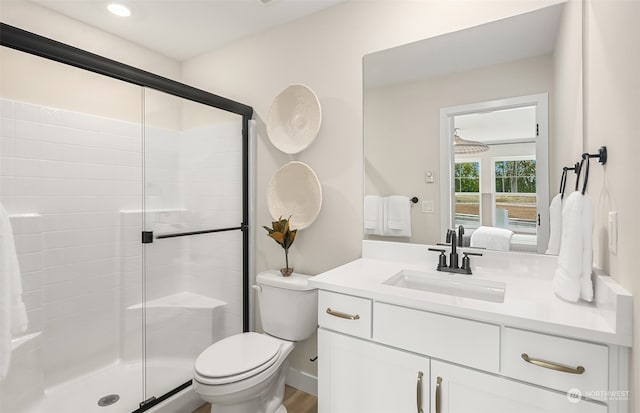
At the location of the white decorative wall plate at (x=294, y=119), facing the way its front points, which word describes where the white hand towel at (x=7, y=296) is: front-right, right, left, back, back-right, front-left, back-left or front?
front

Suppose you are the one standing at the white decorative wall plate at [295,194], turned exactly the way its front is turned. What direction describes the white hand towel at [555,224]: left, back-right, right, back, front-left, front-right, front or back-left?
left

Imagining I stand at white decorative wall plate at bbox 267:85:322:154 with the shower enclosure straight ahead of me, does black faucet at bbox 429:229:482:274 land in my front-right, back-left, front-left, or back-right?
back-left

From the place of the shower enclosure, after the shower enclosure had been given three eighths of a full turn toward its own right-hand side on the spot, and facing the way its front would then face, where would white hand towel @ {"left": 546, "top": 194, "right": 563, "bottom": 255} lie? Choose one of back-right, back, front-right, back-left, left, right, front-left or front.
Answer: back-left

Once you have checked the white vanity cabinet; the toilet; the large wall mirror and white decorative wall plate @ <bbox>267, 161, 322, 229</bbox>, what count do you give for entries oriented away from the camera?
0

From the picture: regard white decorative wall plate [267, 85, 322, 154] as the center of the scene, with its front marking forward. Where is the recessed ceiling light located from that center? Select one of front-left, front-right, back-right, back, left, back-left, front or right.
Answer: front-right

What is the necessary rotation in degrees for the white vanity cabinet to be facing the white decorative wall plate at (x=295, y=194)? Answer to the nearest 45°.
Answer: approximately 90° to its right

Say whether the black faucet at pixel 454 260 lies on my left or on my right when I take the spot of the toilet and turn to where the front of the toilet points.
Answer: on my left

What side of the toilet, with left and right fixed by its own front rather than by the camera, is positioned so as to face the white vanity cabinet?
left

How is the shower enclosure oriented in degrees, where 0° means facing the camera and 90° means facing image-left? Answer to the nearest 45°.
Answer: approximately 315°

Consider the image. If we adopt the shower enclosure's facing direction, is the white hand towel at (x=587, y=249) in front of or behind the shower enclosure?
in front

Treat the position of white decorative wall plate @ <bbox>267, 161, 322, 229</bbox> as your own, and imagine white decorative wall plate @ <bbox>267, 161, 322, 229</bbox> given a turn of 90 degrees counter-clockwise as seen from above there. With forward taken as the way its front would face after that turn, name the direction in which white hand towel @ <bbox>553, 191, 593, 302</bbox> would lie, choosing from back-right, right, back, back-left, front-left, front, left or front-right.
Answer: front

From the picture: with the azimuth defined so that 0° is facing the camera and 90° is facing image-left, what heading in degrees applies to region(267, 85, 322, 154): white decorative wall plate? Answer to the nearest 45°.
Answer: approximately 45°

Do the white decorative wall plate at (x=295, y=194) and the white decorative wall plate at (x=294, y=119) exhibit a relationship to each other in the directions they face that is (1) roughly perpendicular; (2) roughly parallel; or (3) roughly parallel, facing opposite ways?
roughly parallel

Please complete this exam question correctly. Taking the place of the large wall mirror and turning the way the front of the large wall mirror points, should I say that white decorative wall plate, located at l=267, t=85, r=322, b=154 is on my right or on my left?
on my right

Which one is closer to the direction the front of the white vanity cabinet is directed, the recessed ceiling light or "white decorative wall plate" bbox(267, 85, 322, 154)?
the recessed ceiling light
